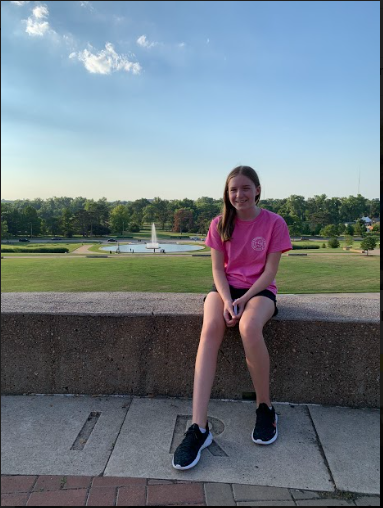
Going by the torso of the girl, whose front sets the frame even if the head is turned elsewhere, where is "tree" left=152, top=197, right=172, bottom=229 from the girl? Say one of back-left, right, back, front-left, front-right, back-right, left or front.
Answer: back

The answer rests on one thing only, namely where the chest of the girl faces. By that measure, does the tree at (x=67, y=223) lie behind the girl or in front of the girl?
behind

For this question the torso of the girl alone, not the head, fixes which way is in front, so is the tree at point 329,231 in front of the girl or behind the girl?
behind

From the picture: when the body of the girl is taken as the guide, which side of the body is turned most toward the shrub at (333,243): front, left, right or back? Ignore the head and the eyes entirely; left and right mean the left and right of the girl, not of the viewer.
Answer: back

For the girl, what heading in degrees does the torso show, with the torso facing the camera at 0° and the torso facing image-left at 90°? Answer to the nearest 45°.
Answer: approximately 0°

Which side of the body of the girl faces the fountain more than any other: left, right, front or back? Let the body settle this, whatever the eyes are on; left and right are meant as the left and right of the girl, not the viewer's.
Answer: back

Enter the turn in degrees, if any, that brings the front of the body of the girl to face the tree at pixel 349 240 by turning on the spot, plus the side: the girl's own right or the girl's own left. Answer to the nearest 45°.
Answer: approximately 180°
